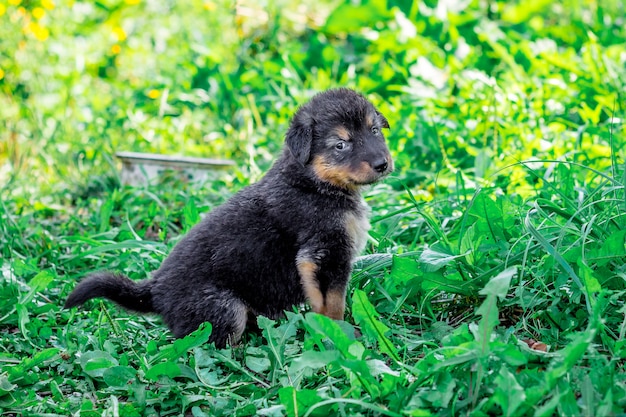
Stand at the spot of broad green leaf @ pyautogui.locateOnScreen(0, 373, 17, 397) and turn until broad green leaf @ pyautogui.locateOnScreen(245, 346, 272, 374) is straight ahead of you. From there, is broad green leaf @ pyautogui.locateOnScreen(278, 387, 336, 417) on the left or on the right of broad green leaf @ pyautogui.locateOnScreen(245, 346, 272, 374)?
right

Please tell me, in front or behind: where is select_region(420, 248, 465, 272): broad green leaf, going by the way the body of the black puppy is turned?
in front

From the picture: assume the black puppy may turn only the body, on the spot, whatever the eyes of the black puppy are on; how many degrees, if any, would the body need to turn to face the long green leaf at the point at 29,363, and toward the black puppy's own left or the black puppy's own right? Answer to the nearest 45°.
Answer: approximately 180°

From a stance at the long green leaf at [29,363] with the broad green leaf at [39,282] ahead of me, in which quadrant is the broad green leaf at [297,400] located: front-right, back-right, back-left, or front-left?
back-right

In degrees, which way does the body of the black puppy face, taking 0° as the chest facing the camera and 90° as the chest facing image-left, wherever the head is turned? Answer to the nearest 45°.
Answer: approximately 270°

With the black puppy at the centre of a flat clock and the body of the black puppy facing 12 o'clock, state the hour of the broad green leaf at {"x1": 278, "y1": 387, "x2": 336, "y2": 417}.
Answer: The broad green leaf is roughly at 3 o'clock from the black puppy.

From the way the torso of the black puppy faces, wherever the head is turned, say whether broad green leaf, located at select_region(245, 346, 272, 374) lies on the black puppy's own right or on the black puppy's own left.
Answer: on the black puppy's own right

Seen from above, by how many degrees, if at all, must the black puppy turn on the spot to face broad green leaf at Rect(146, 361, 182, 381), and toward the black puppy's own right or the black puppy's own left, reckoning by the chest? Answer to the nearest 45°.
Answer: approximately 135° to the black puppy's own right

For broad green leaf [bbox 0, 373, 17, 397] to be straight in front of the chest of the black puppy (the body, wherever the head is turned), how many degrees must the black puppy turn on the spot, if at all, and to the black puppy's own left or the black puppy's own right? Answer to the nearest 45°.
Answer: approximately 135° to the black puppy's own right

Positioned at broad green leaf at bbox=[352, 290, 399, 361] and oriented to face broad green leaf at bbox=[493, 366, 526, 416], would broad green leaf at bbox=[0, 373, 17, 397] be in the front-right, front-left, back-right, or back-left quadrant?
back-right

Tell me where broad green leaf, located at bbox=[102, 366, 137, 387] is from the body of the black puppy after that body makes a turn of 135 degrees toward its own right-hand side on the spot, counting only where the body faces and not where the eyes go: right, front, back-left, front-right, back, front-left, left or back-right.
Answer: front

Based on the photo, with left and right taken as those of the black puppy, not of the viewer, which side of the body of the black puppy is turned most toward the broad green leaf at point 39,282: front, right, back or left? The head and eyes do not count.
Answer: back
